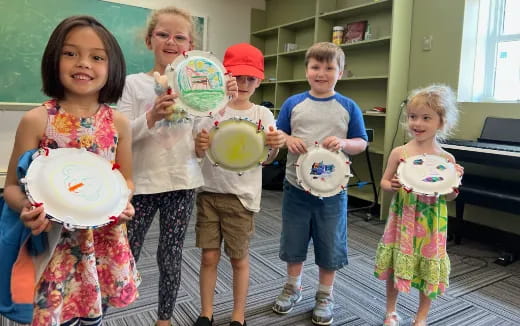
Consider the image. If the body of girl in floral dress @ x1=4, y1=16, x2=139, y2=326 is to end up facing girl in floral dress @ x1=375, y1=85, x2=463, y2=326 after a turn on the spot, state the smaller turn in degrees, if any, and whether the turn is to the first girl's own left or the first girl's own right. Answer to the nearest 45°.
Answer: approximately 90° to the first girl's own left

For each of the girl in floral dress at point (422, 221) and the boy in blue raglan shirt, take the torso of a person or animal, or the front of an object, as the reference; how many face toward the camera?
2

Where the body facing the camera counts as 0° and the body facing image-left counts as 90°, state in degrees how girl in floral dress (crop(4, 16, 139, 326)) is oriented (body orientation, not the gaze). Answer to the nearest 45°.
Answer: approximately 0°

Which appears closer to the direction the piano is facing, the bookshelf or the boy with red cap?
the boy with red cap

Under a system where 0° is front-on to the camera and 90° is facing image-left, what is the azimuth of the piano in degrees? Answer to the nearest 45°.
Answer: approximately 45°

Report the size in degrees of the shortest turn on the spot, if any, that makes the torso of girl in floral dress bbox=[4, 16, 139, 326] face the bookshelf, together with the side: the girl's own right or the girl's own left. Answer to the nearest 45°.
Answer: approximately 135° to the girl's own left

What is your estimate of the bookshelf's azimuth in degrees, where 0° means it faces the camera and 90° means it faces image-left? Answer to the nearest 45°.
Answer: approximately 45°

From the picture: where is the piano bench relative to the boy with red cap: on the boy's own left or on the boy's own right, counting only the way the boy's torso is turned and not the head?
on the boy's own left

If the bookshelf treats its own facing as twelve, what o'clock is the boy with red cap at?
The boy with red cap is roughly at 11 o'clock from the bookshelf.
